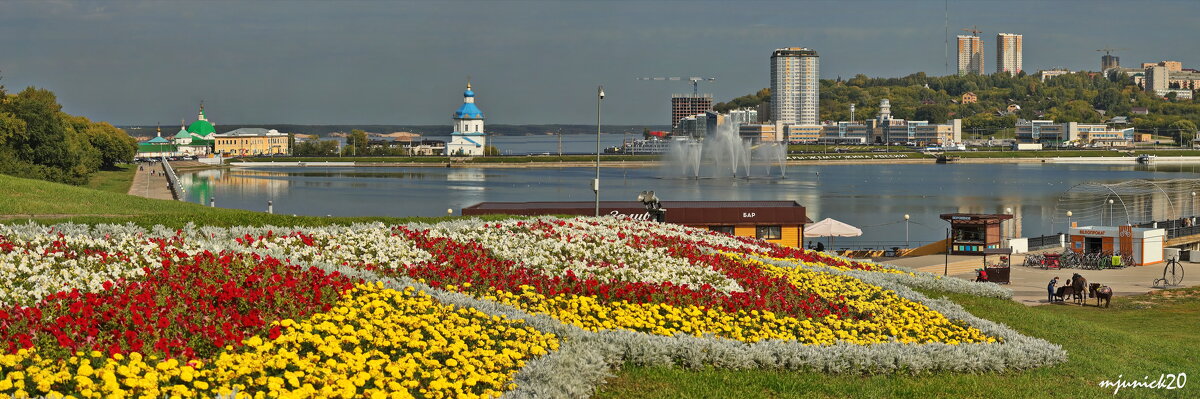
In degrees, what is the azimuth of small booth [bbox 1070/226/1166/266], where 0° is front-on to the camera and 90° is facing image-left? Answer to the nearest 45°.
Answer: approximately 45°

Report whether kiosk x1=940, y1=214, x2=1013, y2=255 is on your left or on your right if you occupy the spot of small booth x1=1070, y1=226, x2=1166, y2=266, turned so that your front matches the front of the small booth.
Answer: on your right

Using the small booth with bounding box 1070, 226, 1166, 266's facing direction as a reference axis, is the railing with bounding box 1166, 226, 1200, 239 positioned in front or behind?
behind

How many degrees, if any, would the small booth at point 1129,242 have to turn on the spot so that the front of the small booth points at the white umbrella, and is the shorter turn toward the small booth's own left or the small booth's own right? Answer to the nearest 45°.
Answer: approximately 45° to the small booth's own right

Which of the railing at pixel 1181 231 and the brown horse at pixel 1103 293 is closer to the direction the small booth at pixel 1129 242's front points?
the brown horse

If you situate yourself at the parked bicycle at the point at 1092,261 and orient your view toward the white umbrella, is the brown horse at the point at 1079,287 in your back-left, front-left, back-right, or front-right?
back-left

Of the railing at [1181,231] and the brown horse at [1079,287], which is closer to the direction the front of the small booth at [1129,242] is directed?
the brown horse

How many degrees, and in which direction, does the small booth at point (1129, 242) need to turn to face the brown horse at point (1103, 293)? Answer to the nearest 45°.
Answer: approximately 45° to its left
